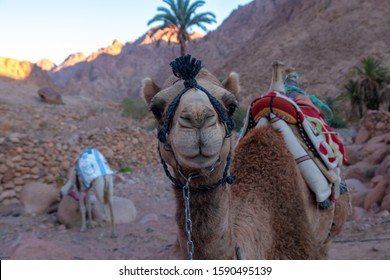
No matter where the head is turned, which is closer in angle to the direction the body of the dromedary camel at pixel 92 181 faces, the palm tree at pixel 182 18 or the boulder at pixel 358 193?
the palm tree

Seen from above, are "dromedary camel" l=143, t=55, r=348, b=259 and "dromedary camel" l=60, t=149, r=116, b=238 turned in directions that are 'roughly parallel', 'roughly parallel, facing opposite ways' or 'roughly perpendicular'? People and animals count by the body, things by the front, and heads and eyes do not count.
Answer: roughly perpendicular

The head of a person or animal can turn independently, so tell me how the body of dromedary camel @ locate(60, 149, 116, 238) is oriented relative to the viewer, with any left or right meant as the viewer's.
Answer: facing away from the viewer and to the left of the viewer

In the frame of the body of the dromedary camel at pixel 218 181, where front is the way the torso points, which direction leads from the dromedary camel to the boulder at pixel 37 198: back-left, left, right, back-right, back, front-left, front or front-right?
right

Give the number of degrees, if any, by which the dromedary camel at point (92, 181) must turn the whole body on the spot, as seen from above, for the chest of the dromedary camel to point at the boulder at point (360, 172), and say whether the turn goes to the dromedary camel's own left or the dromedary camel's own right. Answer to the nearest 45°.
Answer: approximately 135° to the dromedary camel's own right

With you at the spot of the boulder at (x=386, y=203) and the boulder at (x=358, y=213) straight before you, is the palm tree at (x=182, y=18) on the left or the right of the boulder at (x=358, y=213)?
right

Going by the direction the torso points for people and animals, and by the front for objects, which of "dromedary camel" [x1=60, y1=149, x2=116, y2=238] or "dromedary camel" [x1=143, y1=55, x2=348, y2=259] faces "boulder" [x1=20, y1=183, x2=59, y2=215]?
"dromedary camel" [x1=60, y1=149, x2=116, y2=238]

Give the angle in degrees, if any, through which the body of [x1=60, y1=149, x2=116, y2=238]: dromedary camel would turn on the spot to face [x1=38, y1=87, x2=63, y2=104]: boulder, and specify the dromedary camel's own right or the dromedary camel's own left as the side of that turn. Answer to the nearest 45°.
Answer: approximately 45° to the dromedary camel's own right

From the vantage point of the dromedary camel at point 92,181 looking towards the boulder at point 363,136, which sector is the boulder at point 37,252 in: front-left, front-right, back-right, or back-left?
back-right

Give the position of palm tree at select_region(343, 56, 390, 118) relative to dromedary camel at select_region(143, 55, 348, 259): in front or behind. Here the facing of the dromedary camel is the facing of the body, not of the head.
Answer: behind

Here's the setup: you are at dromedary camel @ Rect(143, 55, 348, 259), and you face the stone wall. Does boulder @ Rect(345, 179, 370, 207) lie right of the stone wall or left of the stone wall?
right

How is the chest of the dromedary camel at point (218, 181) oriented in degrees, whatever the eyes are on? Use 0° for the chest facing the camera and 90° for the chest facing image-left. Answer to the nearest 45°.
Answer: approximately 45°

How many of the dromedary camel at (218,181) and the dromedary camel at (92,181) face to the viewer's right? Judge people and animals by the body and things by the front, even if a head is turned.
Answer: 0
